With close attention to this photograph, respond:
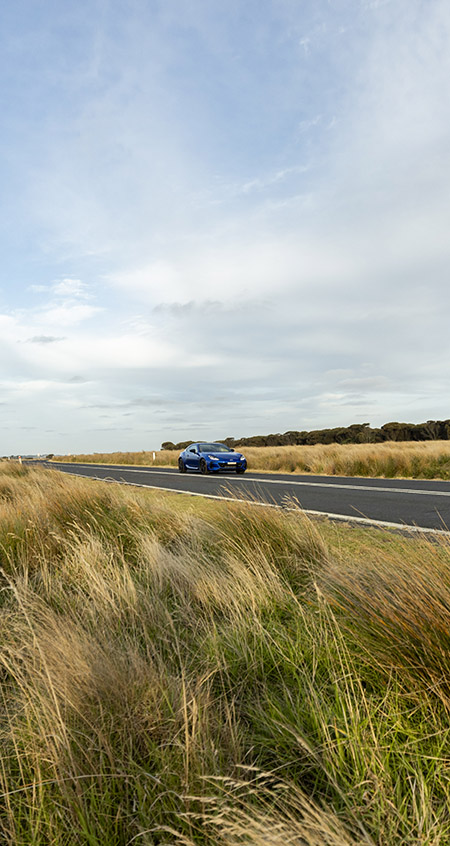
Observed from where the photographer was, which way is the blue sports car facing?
facing the viewer and to the right of the viewer
